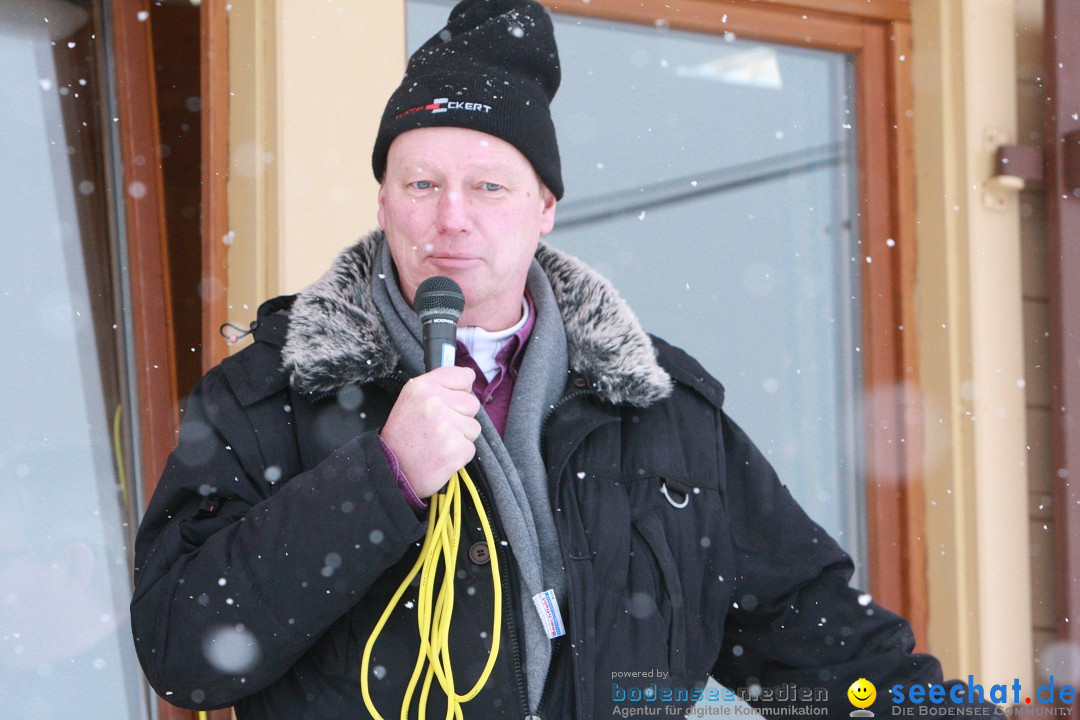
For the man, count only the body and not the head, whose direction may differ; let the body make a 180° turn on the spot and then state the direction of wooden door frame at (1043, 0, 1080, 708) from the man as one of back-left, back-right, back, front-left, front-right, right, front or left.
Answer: front-right

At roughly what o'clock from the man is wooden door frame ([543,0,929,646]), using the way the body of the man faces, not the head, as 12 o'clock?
The wooden door frame is roughly at 7 o'clock from the man.

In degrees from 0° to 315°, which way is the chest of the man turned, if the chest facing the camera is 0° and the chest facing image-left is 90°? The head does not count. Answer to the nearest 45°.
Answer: approximately 0°
